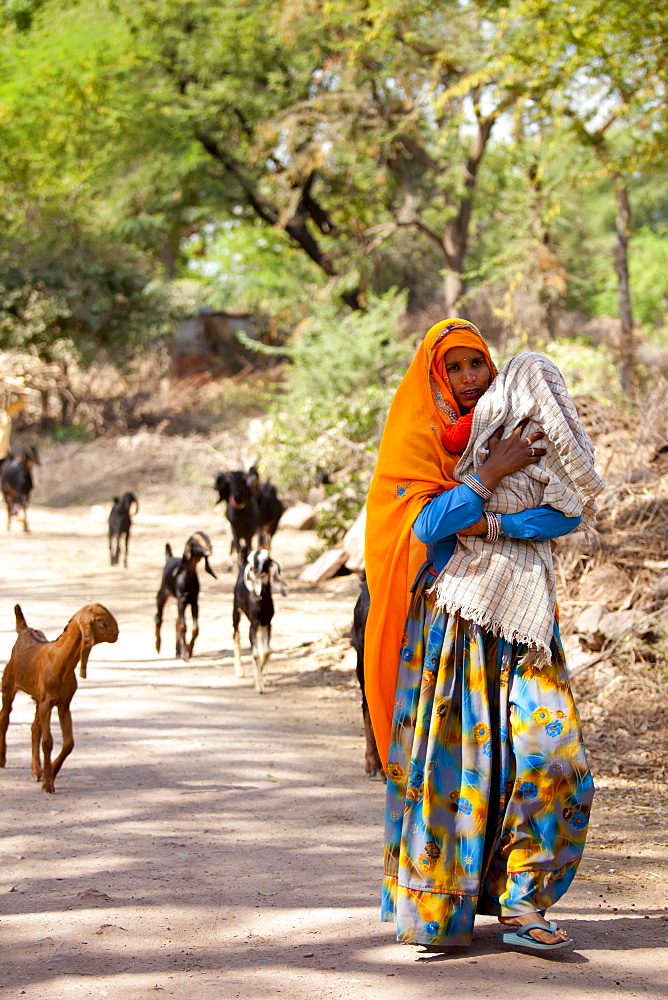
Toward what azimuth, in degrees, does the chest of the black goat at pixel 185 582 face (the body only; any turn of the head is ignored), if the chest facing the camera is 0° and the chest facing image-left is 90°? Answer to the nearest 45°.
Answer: approximately 315°

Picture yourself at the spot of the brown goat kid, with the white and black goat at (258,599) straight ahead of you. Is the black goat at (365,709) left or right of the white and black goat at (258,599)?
right

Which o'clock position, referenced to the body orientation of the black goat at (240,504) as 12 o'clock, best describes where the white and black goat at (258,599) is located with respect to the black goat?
The white and black goat is roughly at 12 o'clock from the black goat.

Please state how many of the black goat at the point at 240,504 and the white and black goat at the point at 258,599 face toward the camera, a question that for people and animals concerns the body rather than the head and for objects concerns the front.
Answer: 2

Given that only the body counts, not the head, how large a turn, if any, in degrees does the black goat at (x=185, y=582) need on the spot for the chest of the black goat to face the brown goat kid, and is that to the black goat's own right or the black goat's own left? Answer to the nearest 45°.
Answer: approximately 45° to the black goat's own right

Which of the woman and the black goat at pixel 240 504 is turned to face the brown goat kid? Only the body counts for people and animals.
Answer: the black goat
